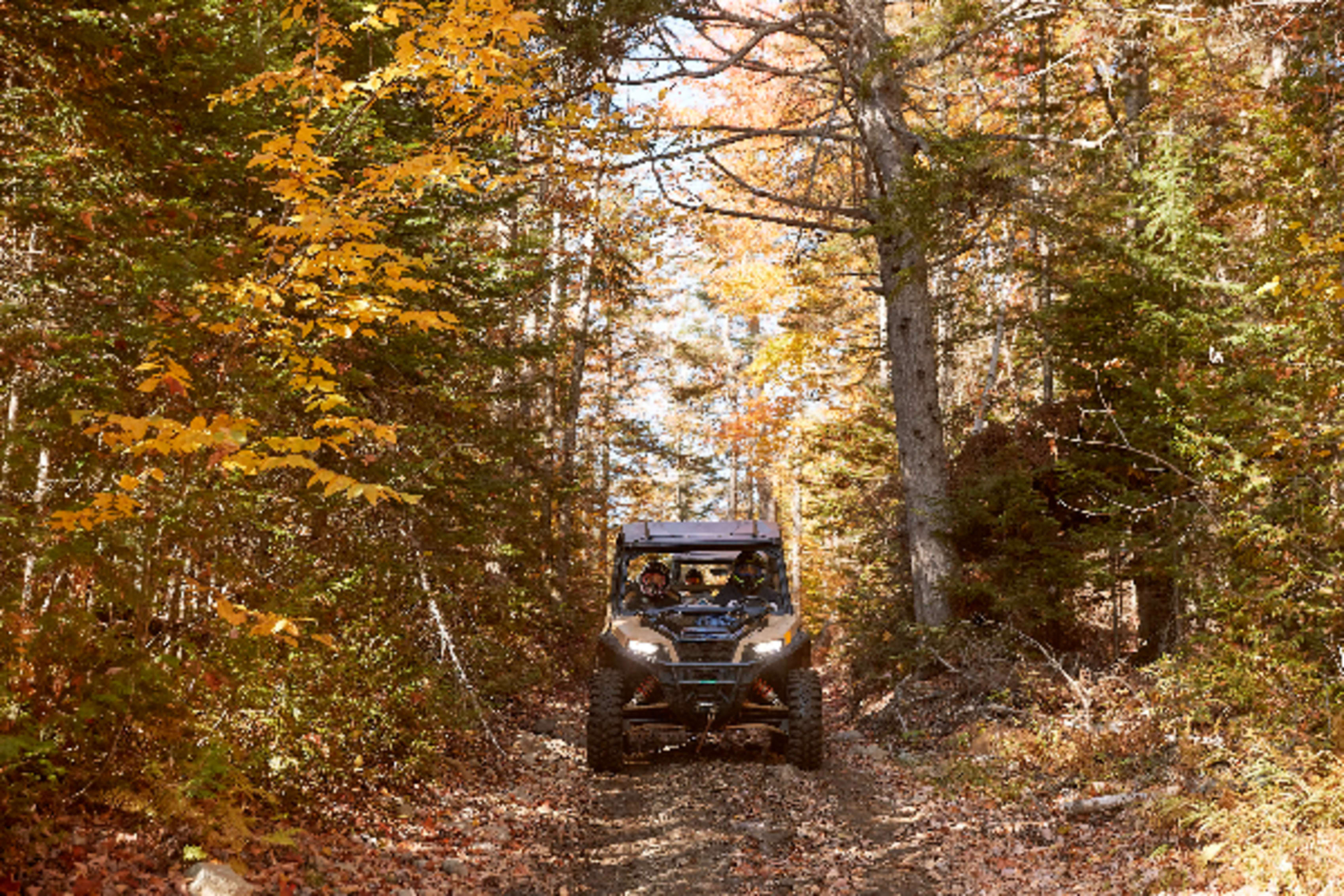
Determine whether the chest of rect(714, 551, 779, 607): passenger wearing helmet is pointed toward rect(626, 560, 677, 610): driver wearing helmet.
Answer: no

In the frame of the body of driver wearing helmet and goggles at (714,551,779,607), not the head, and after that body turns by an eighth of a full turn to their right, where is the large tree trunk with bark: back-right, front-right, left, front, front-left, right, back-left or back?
back

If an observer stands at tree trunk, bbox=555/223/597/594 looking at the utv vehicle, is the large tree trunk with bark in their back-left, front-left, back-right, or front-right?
front-left

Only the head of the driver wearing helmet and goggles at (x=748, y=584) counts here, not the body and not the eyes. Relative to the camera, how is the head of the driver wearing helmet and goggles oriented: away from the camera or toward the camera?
toward the camera

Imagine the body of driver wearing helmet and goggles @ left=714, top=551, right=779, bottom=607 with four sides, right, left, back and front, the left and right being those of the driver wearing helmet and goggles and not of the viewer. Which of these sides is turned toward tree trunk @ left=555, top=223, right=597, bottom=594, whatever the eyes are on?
back

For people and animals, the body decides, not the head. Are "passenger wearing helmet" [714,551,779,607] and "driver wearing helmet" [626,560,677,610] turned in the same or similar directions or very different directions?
same or similar directions

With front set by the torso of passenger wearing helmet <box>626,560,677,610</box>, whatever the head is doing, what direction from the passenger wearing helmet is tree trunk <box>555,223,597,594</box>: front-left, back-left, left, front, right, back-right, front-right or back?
back

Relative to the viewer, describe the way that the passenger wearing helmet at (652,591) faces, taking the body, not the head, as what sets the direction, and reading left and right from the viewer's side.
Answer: facing the viewer

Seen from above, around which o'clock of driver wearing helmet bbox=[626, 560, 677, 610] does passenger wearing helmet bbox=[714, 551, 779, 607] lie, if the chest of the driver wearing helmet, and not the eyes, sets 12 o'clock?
The passenger wearing helmet is roughly at 9 o'clock from the driver wearing helmet.

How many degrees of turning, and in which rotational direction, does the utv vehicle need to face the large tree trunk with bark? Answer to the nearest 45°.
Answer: approximately 135° to its left

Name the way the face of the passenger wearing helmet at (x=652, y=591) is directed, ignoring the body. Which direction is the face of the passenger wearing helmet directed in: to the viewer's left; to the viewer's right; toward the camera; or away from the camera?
toward the camera
